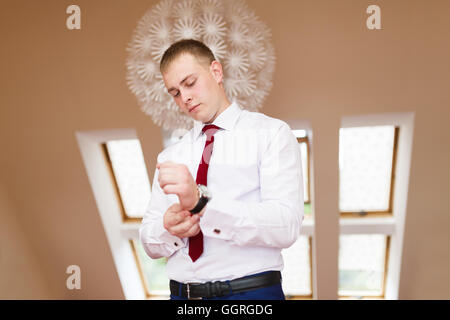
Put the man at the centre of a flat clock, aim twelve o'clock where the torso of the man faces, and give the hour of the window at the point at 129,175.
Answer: The window is roughly at 4 o'clock from the man.

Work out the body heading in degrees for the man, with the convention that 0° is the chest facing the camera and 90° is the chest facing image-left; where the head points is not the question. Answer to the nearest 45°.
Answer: approximately 45°

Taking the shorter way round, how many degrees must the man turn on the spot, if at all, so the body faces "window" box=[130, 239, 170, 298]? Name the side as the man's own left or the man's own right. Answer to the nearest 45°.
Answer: approximately 135° to the man's own right
